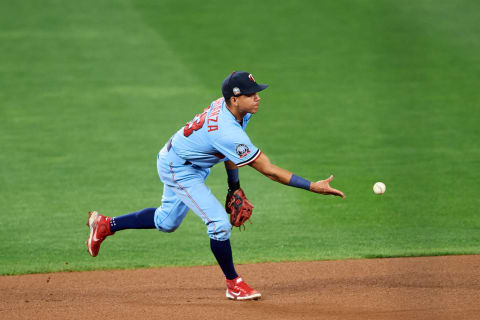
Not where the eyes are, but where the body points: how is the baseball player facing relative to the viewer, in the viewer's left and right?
facing to the right of the viewer

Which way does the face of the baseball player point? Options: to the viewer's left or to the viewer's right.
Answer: to the viewer's right
